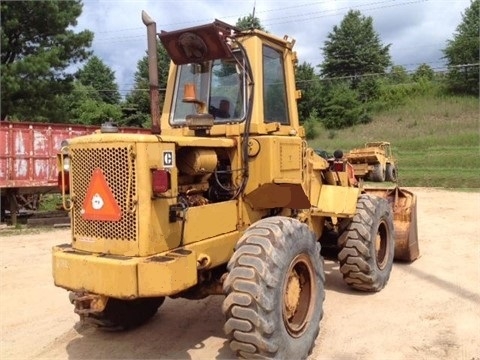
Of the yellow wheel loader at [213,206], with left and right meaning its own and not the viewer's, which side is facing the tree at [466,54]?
front

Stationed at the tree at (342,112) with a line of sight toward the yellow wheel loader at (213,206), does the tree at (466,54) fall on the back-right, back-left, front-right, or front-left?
back-left

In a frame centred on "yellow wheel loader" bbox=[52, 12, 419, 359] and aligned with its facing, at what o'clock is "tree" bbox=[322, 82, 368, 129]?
The tree is roughly at 11 o'clock from the yellow wheel loader.

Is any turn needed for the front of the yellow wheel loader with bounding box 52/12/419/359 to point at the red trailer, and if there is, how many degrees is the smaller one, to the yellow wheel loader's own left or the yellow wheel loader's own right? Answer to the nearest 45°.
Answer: approximately 90° to the yellow wheel loader's own left

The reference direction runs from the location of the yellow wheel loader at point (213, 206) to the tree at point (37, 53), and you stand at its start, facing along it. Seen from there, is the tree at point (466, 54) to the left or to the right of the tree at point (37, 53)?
right

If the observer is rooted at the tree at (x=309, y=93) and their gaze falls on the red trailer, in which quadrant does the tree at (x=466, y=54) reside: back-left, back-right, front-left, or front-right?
back-left

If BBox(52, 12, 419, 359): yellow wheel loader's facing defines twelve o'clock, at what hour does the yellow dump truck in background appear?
The yellow dump truck in background is roughly at 11 o'clock from the yellow wheel loader.

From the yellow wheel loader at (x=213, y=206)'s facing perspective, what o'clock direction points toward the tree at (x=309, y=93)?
The tree is roughly at 11 o'clock from the yellow wheel loader.

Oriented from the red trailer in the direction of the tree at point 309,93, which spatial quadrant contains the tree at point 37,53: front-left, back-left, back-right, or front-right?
front-left

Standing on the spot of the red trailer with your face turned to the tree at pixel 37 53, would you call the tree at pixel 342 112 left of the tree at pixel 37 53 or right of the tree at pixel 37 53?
right

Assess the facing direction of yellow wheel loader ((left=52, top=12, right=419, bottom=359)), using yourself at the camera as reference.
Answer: facing away from the viewer and to the right of the viewer

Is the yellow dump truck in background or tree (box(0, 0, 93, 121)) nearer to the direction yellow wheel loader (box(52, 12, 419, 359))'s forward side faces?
the yellow dump truck in background
